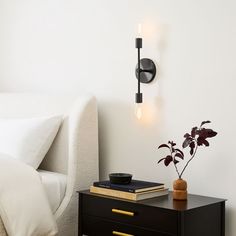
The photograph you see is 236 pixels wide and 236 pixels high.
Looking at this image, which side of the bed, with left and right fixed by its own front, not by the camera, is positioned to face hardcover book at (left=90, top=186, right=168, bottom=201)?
left

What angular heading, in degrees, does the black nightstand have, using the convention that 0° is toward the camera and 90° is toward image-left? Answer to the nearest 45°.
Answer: approximately 45°

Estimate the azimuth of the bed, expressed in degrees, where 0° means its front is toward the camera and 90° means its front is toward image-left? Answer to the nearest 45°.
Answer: approximately 45°

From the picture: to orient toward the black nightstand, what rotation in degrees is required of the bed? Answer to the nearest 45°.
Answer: approximately 90° to its left
